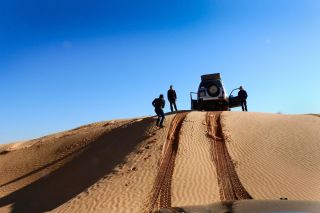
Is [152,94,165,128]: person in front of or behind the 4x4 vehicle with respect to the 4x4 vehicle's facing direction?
behind

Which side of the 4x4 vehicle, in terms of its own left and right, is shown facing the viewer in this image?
back

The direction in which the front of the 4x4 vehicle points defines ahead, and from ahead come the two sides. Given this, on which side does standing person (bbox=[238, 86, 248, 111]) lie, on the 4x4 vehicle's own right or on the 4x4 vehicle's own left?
on the 4x4 vehicle's own right
